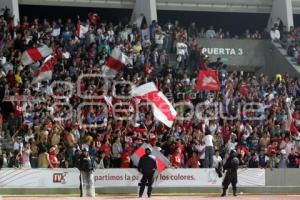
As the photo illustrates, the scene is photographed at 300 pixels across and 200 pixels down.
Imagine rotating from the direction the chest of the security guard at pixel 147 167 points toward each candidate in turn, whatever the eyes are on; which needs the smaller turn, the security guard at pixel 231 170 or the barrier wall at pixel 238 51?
the barrier wall

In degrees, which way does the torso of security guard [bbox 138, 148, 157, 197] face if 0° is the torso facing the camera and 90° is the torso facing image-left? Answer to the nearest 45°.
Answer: approximately 180°

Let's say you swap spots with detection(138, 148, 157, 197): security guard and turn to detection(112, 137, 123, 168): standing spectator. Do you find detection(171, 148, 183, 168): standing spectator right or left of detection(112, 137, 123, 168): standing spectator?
right

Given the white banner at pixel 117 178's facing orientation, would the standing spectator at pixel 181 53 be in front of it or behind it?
behind

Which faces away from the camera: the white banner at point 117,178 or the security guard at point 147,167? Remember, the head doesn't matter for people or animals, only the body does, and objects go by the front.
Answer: the security guard

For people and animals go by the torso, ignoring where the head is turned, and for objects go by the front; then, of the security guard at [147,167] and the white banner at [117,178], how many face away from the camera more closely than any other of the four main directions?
1

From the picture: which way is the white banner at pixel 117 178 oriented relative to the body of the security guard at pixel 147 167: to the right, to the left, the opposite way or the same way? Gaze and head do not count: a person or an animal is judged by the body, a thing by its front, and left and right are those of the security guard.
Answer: the opposite way
